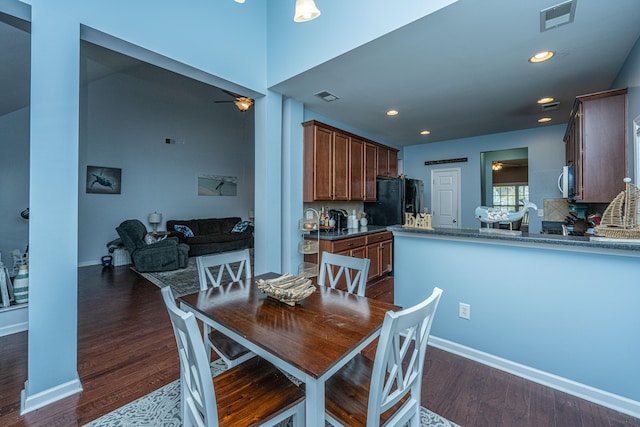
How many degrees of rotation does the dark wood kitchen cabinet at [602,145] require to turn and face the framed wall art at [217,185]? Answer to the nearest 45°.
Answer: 0° — it already faces it

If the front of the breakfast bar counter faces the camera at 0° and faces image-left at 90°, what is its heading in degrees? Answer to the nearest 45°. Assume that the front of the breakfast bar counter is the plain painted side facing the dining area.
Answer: approximately 45°

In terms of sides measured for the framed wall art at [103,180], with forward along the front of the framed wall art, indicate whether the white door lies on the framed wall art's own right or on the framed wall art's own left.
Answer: on the framed wall art's own left

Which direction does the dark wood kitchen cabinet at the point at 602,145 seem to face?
to the viewer's left

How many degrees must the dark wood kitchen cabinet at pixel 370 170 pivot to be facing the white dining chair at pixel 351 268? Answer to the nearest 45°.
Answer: approximately 45° to its right

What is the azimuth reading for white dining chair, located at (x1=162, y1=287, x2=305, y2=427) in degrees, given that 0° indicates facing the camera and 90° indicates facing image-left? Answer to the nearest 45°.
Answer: approximately 225°

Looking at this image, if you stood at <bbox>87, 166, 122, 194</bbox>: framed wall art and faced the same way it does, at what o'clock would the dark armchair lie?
The dark armchair is roughly at 11 o'clock from the framed wall art.

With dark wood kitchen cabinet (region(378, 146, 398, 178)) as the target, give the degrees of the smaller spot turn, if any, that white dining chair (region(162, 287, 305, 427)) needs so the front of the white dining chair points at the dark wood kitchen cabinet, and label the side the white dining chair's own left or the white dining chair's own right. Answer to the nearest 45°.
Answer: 0° — it already faces it

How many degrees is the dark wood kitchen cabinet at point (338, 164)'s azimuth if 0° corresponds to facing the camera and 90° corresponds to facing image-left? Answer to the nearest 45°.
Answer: approximately 315°

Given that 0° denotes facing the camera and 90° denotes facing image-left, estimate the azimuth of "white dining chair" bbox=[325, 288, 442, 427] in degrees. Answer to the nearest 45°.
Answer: approximately 135°

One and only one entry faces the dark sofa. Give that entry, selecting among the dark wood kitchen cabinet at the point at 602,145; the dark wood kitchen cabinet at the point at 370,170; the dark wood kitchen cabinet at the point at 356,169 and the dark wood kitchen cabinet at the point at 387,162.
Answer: the dark wood kitchen cabinet at the point at 602,145
